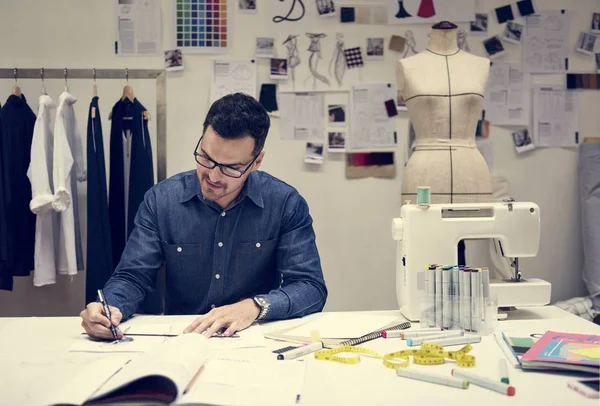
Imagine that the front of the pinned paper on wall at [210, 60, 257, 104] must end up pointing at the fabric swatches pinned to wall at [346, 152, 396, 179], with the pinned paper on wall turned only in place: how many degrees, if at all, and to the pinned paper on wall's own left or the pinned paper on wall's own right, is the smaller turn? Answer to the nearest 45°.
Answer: approximately 90° to the pinned paper on wall's own left

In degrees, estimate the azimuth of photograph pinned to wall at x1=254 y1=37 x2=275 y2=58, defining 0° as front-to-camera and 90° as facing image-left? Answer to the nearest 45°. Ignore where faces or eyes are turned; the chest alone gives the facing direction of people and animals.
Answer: approximately 0°

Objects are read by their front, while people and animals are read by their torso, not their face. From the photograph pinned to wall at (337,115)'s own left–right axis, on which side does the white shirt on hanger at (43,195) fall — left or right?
on its right

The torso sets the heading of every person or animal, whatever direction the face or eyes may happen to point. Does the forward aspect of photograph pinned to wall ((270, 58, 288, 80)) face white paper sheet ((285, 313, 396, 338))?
yes

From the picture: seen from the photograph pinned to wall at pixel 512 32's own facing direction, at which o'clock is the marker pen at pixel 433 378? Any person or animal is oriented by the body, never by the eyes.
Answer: The marker pen is roughly at 12 o'clock from the photograph pinned to wall.

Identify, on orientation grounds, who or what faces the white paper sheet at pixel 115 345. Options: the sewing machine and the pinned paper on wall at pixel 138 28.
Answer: the pinned paper on wall

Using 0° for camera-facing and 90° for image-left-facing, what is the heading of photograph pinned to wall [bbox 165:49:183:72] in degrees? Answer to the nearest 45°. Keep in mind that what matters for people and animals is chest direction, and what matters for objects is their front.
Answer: approximately 0°
